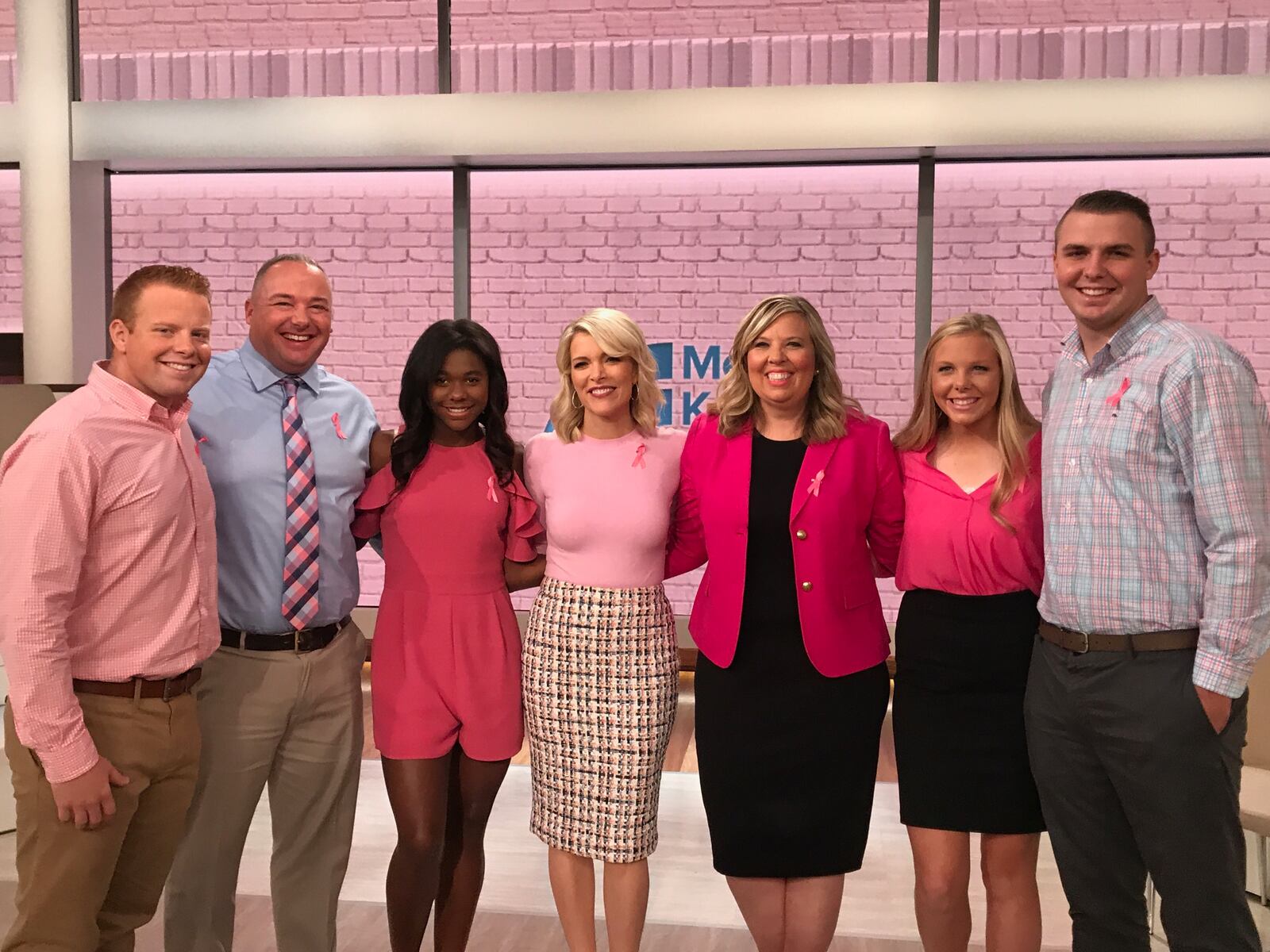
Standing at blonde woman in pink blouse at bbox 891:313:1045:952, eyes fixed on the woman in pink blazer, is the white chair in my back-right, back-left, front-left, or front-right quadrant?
back-right

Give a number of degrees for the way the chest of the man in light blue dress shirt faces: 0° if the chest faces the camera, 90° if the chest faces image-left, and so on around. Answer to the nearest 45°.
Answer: approximately 0°

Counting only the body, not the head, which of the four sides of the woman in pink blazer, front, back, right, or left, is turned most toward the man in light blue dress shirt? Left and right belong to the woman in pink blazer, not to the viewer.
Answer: right

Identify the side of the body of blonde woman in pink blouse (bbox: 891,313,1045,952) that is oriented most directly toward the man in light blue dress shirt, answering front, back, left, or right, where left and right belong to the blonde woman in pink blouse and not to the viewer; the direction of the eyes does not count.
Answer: right
